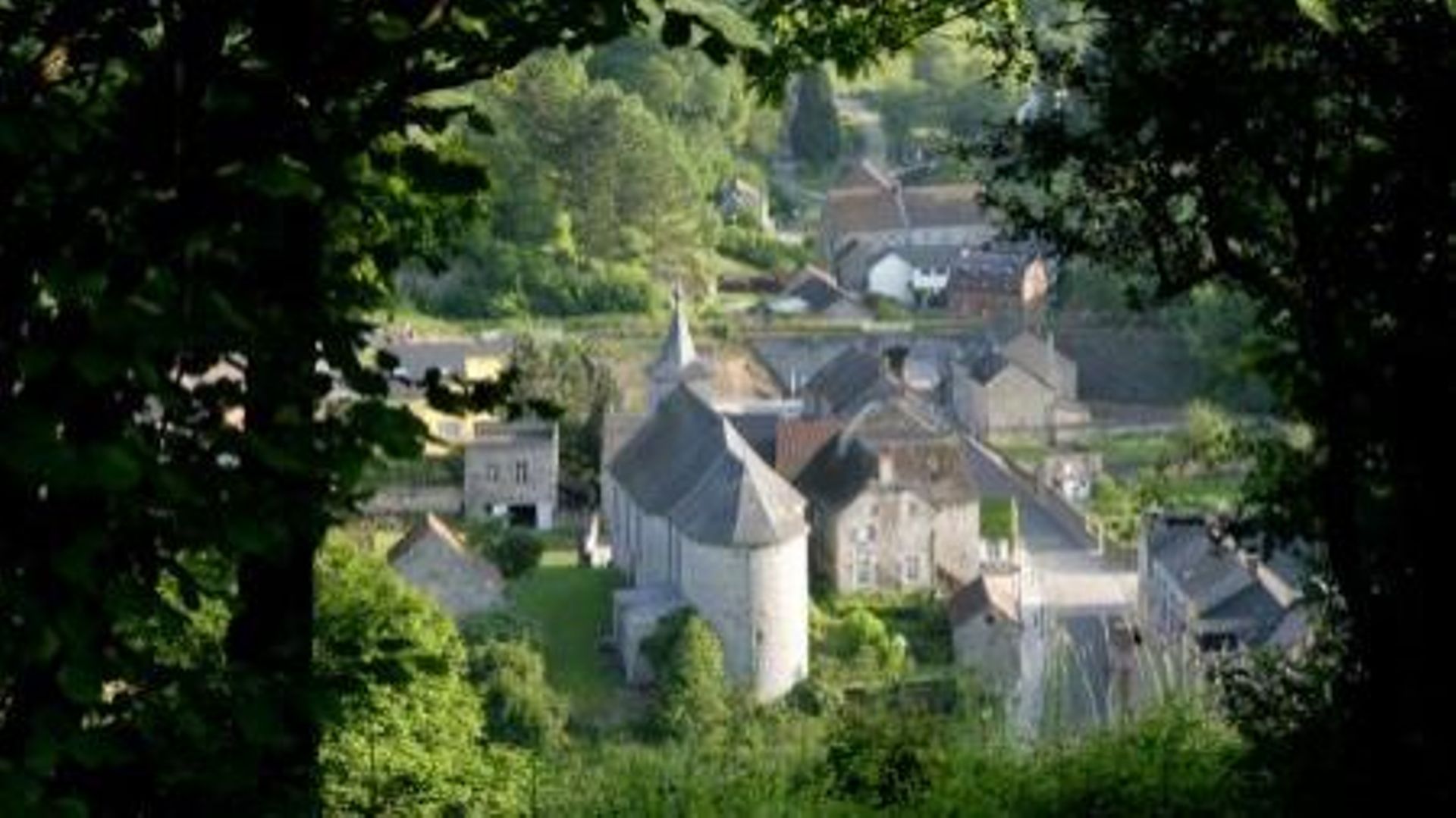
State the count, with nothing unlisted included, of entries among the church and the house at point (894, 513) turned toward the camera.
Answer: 1

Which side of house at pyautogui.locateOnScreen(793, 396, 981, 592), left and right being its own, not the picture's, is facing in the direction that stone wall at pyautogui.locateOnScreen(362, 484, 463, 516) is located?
right

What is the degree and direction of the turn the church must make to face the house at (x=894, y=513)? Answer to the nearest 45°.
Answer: approximately 90° to its right

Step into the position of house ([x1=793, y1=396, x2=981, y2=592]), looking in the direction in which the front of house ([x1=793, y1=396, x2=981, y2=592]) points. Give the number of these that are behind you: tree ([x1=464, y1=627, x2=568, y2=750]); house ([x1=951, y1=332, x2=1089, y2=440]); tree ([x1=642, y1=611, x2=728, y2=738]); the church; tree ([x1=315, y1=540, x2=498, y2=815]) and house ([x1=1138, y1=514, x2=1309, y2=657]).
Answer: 1

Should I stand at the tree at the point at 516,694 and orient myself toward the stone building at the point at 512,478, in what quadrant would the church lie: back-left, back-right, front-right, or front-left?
front-right

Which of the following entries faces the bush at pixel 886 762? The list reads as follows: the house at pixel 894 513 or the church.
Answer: the house

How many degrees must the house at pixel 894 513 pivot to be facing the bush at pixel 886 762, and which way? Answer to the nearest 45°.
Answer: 0° — it already faces it

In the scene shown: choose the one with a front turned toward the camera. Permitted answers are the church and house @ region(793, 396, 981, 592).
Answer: the house

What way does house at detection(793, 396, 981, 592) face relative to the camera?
toward the camera

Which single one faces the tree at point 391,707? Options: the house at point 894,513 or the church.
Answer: the house

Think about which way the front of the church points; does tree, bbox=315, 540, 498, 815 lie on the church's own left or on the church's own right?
on the church's own left

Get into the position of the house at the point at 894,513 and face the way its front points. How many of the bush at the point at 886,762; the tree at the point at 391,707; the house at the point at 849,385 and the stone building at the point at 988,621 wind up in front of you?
3

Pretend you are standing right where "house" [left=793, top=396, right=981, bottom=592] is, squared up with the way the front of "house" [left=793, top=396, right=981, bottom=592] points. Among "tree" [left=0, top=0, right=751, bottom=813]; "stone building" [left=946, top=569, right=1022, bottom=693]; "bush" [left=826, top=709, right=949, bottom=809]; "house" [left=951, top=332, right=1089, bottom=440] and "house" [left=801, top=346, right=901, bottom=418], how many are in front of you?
3

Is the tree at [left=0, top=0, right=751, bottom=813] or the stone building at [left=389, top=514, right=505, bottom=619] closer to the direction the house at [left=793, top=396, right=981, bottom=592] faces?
the tree

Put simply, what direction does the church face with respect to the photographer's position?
facing away from the viewer and to the left of the viewer

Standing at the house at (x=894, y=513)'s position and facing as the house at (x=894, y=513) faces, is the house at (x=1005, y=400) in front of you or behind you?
behind

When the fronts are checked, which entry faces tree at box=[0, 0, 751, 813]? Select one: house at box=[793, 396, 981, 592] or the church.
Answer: the house

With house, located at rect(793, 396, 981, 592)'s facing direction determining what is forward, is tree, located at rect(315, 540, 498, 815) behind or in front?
in front
